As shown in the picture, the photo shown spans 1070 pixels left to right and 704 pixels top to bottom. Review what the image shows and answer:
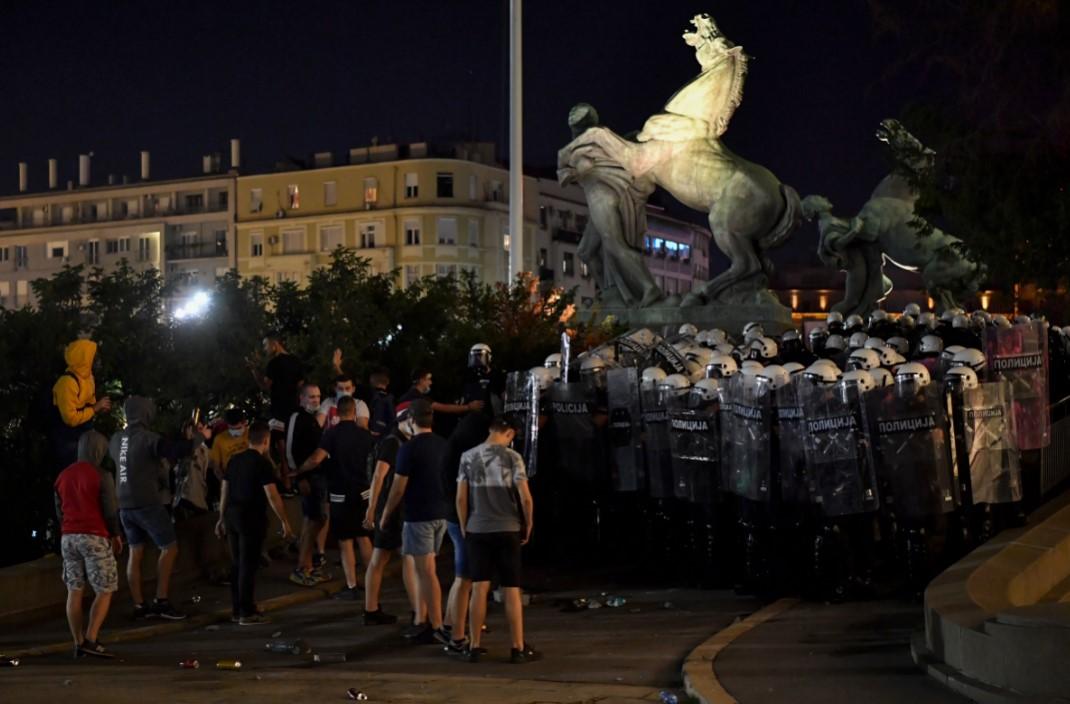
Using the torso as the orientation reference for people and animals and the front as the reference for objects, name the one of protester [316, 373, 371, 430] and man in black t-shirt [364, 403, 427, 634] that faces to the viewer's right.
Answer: the man in black t-shirt

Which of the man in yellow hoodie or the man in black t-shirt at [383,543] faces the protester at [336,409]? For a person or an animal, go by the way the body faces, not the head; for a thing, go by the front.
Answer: the man in yellow hoodie

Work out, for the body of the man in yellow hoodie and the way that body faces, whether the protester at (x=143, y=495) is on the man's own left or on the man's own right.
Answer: on the man's own right

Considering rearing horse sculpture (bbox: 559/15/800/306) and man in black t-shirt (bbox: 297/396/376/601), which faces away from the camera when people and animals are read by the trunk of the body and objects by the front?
the man in black t-shirt

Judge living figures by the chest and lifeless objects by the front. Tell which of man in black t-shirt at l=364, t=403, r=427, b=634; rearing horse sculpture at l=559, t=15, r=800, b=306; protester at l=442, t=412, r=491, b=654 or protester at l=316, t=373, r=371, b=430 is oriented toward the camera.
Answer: protester at l=316, t=373, r=371, b=430

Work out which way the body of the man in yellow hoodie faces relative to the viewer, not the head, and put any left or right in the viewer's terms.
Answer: facing to the right of the viewer

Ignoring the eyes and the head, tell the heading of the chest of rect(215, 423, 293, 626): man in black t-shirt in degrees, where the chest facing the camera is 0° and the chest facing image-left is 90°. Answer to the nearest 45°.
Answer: approximately 225°

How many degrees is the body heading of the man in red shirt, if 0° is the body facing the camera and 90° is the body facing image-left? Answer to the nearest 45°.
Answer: approximately 225°

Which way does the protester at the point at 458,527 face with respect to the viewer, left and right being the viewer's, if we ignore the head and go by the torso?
facing away from the viewer

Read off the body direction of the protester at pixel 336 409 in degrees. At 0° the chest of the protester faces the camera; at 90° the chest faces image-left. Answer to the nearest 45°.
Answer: approximately 0°

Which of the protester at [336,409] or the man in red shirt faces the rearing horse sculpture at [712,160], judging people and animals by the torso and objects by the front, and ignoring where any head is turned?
the man in red shirt

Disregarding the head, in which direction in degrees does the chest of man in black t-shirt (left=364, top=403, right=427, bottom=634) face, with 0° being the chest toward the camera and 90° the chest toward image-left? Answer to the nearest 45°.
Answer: approximately 270°

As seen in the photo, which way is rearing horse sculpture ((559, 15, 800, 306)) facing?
to the viewer's left

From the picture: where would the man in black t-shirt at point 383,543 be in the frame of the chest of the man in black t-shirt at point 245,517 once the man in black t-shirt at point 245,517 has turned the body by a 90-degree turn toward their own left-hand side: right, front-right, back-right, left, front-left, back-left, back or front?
back

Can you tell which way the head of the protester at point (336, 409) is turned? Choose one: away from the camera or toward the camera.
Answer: toward the camera

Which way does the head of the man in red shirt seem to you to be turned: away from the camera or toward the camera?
away from the camera

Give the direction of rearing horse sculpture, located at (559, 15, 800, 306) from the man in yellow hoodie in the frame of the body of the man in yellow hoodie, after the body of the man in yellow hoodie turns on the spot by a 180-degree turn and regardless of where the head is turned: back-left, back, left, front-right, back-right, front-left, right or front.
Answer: back-right

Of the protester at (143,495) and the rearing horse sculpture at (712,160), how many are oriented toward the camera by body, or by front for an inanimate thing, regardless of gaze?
0

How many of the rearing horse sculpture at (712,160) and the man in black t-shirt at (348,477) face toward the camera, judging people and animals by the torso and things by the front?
0

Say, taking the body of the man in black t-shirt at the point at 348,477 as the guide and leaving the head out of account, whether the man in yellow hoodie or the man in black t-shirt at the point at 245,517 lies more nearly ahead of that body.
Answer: the man in yellow hoodie
